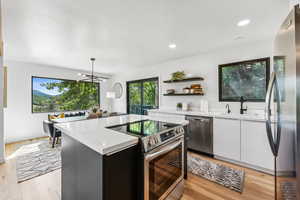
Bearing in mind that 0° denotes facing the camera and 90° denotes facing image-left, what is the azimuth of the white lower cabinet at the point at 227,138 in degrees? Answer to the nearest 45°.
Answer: approximately 45°

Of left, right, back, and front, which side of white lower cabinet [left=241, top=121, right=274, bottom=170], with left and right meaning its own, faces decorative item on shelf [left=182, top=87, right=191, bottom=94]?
right

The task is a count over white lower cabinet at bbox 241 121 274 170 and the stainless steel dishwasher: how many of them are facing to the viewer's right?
0

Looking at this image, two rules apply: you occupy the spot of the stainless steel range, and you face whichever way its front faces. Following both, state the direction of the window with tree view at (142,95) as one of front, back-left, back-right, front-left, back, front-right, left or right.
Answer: back-left

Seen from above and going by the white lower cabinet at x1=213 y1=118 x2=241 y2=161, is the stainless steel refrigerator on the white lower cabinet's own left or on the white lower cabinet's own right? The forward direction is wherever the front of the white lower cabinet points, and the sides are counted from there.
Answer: on the white lower cabinet's own left

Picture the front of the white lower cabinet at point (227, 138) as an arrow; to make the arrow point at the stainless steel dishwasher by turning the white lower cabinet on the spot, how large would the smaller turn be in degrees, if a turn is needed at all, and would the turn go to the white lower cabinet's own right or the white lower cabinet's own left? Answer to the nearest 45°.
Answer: approximately 45° to the white lower cabinet's own right

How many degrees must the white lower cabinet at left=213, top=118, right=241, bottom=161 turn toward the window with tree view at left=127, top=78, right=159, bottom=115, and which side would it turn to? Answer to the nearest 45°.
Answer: approximately 90° to its right

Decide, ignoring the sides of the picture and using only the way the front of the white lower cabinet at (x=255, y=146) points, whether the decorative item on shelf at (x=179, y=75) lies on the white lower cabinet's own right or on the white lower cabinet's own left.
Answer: on the white lower cabinet's own right

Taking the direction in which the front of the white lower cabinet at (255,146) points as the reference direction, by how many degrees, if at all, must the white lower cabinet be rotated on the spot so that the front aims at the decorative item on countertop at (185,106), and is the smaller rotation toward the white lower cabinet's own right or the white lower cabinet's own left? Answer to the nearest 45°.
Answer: approximately 45° to the white lower cabinet's own right

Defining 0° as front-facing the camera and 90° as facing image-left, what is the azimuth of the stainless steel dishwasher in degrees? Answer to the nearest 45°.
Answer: approximately 45°

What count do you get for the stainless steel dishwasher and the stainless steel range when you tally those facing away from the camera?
0

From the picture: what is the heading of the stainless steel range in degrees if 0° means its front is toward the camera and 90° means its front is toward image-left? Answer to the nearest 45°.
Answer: approximately 315°

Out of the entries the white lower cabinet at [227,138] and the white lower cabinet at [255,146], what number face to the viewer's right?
0
